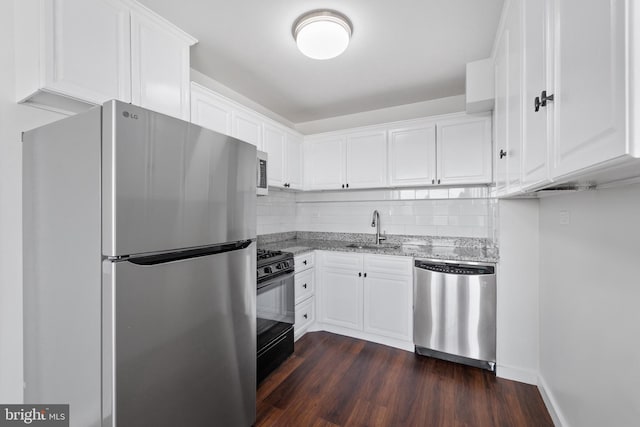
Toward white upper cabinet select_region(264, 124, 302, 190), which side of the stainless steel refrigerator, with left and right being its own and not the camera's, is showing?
left

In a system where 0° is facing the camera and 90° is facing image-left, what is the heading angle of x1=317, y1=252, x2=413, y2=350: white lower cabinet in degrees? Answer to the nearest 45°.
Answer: approximately 45°

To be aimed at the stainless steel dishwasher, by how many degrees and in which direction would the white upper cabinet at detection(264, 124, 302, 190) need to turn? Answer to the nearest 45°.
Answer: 0° — it already faces it

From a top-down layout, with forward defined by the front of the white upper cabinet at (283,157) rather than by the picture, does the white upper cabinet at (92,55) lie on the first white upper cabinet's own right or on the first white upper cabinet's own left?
on the first white upper cabinet's own right

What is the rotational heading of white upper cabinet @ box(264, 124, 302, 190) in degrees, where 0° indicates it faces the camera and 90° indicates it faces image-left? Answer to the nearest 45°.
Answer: approximately 315°

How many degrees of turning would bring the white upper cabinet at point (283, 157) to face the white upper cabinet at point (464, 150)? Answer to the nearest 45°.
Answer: approximately 45° to its left

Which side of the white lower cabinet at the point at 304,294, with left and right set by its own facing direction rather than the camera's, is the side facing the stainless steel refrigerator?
right

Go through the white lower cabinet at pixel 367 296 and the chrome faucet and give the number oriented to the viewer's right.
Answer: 0

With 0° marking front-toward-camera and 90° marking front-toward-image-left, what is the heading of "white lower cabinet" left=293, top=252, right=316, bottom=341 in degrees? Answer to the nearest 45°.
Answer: approximately 315°

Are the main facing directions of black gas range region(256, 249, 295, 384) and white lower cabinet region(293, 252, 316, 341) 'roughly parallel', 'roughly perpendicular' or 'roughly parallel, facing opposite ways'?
roughly parallel

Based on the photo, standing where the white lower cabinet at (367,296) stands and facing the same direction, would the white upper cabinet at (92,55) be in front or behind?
in front

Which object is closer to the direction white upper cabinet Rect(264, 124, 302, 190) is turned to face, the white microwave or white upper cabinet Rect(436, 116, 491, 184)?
the white upper cabinet

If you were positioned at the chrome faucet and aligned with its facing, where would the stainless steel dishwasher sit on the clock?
The stainless steel dishwasher is roughly at 9 o'clock from the chrome faucet.

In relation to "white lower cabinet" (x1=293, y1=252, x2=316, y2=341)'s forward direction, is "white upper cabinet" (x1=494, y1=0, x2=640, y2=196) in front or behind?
in front
